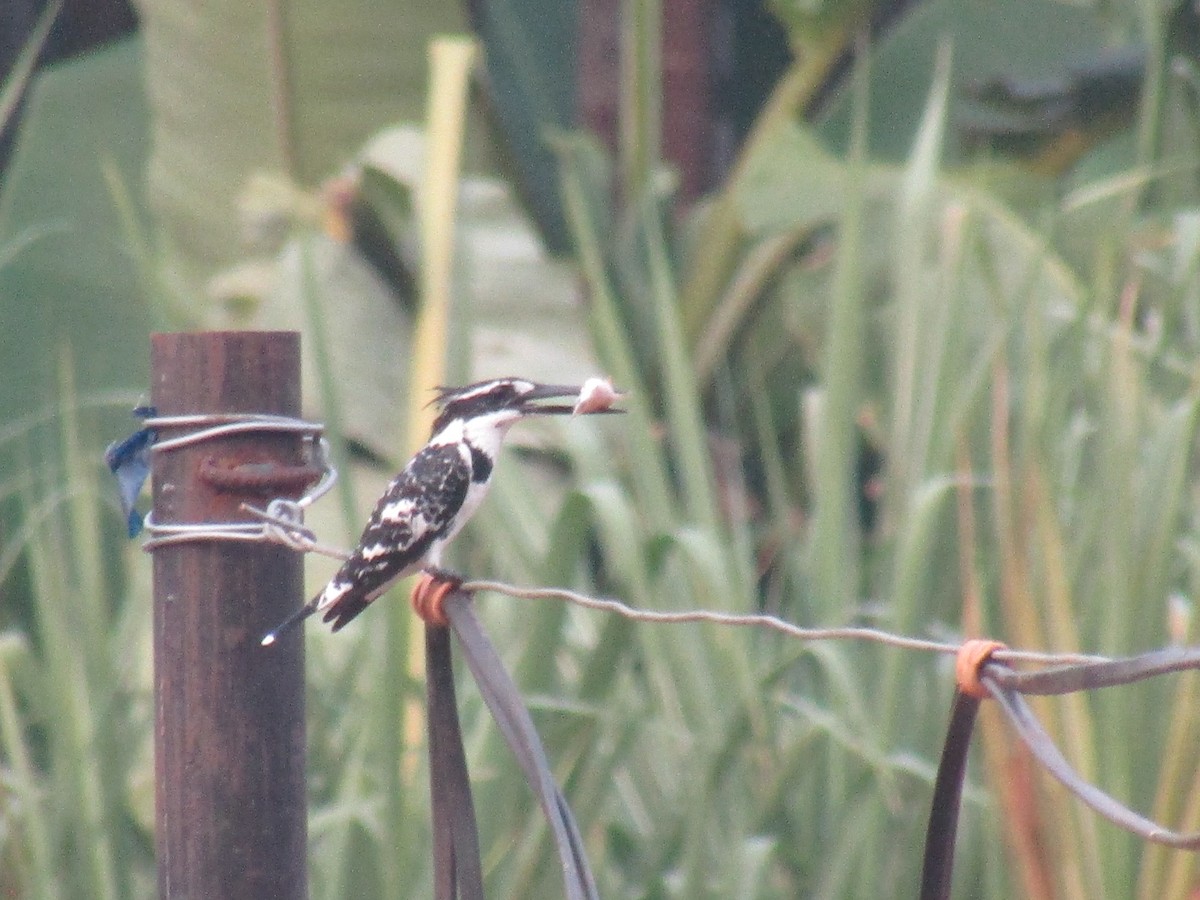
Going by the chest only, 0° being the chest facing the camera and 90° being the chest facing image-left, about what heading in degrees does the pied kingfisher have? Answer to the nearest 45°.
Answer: approximately 270°
